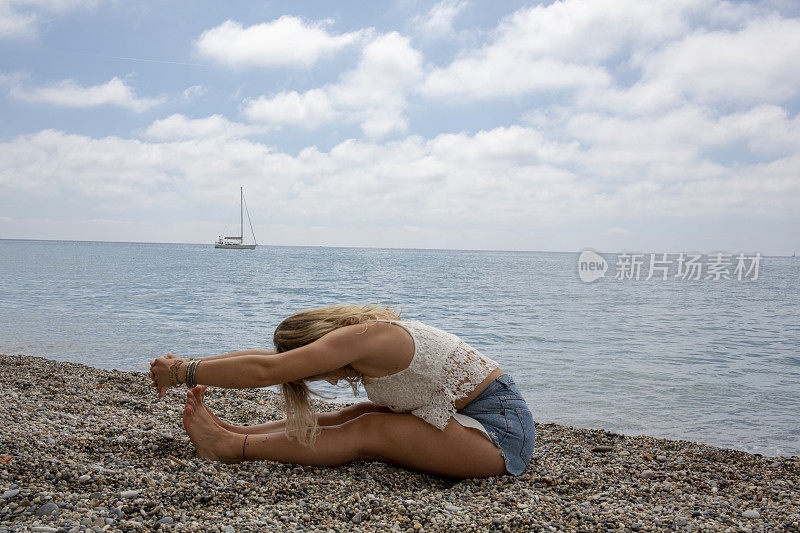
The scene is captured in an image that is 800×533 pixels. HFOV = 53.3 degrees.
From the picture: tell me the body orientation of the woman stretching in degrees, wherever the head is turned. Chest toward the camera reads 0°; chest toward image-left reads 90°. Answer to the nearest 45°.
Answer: approximately 90°

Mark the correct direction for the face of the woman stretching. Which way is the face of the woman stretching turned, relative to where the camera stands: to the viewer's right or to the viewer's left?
to the viewer's left
